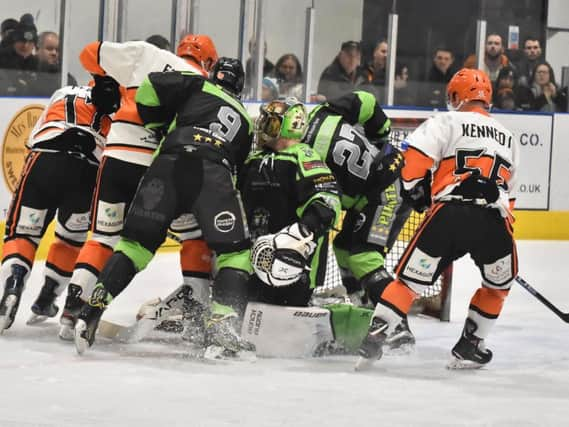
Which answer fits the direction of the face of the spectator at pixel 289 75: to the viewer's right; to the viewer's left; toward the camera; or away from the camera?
toward the camera

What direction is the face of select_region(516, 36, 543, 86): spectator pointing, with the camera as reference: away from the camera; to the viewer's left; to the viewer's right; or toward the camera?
toward the camera

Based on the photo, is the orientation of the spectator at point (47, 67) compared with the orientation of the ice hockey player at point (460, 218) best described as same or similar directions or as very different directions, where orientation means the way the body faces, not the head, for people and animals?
very different directions

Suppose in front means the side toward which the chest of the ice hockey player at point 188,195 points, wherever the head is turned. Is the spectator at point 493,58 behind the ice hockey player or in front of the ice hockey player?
in front

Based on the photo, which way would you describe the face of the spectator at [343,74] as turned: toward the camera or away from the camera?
toward the camera

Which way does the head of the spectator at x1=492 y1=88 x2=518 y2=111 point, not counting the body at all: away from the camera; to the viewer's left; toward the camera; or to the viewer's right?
toward the camera

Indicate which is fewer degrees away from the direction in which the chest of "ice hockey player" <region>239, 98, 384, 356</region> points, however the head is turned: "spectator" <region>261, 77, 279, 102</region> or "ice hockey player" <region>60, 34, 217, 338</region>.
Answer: the ice hockey player

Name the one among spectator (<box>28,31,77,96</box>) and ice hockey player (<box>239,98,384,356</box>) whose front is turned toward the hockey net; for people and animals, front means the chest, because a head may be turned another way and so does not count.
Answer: the spectator

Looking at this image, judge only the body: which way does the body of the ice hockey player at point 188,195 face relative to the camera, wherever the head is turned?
away from the camera

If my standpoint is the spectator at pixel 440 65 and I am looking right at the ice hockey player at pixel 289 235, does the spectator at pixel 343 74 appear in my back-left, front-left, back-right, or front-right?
front-right

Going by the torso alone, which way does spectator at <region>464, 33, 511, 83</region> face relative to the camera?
toward the camera

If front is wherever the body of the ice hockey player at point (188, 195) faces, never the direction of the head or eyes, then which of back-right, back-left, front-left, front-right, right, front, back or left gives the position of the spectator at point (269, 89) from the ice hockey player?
front

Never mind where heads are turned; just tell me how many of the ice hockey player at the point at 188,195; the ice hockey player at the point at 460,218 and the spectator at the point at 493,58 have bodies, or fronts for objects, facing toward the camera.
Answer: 1

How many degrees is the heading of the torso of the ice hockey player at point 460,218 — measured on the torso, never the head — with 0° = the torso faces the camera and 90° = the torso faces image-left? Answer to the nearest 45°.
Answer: approximately 135°

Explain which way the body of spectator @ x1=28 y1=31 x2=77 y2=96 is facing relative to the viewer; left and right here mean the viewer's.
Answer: facing the viewer and to the right of the viewer
